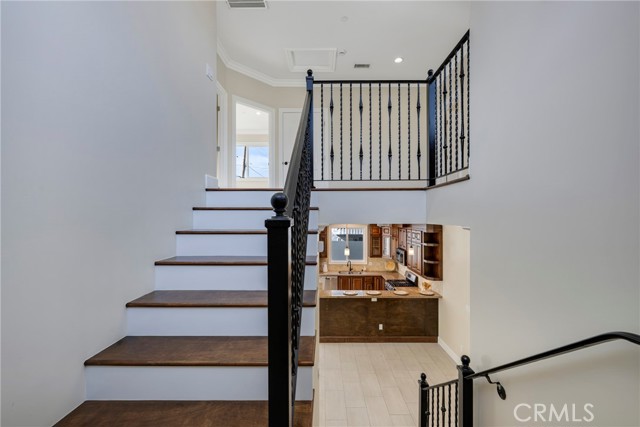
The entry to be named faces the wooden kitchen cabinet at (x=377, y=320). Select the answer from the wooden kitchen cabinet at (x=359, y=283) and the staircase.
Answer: the wooden kitchen cabinet at (x=359, y=283)

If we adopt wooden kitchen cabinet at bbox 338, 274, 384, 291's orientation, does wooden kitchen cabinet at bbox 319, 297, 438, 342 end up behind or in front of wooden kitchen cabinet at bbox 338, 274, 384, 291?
in front

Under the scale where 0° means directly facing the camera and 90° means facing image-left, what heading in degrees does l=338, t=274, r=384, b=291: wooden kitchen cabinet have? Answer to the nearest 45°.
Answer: approximately 0°

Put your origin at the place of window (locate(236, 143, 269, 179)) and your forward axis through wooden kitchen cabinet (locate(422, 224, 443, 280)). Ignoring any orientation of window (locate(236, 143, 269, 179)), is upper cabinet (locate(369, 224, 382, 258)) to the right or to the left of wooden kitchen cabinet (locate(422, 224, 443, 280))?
left

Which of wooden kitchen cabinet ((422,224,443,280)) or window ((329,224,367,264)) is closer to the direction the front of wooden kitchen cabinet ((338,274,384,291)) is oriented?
the wooden kitchen cabinet

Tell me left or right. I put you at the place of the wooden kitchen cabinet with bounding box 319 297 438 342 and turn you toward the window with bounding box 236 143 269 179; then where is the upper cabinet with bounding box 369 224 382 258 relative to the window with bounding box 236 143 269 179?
right

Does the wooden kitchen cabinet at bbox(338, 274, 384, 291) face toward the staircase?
yes

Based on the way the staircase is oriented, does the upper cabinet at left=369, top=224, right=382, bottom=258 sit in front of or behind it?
behind

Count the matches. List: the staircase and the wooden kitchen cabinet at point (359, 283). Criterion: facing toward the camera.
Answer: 2

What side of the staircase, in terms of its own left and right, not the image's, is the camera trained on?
front

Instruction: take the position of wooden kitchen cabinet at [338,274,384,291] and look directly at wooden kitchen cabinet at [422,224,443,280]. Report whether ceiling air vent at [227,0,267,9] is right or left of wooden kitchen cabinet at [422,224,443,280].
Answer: right
